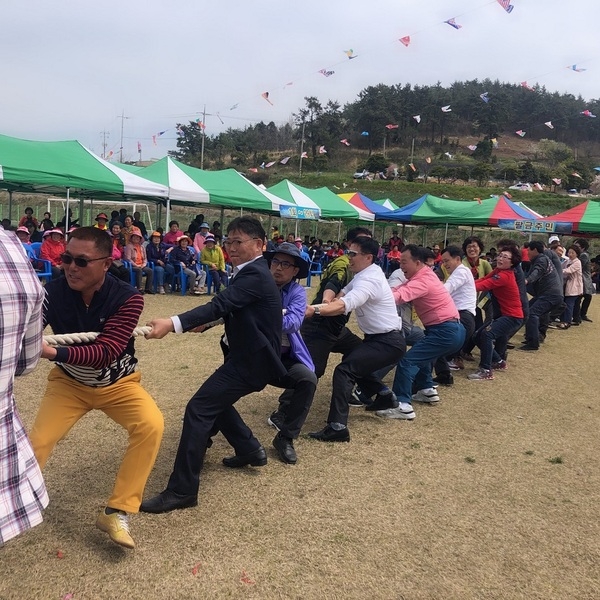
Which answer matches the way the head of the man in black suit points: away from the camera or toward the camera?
toward the camera

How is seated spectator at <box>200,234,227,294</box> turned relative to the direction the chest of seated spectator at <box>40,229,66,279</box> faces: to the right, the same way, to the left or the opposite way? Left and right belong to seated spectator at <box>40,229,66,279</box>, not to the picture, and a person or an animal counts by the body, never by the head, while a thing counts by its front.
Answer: the same way

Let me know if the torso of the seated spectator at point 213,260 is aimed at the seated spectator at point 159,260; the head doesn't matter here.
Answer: no

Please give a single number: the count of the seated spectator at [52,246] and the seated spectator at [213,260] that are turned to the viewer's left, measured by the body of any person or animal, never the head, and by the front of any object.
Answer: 0

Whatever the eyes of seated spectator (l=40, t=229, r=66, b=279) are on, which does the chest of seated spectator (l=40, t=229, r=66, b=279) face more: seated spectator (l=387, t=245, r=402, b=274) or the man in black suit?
the man in black suit

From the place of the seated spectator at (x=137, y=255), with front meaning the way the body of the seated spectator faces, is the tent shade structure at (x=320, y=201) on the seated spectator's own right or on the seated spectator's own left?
on the seated spectator's own left

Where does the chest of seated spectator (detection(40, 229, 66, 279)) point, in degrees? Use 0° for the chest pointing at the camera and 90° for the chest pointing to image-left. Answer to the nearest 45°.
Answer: approximately 315°

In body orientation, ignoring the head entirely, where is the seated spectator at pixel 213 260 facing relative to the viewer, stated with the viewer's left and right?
facing the viewer and to the right of the viewer

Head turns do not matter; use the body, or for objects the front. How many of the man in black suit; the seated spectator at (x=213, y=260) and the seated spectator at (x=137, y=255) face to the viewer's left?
1

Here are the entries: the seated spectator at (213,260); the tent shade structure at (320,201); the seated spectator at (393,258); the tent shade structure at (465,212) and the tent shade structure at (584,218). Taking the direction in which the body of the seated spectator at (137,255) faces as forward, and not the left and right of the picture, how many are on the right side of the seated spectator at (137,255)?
0

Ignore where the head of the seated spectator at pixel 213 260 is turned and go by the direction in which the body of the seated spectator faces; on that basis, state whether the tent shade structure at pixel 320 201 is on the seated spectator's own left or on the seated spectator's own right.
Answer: on the seated spectator's own left

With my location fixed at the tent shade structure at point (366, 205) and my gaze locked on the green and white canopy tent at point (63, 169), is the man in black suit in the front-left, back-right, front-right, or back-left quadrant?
front-left

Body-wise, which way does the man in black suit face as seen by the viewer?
to the viewer's left

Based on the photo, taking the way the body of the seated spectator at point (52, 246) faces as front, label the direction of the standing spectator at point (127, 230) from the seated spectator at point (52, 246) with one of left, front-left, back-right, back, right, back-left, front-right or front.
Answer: left

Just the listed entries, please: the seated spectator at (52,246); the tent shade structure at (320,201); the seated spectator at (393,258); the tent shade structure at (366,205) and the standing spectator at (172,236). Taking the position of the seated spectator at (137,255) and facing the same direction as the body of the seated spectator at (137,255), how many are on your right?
1

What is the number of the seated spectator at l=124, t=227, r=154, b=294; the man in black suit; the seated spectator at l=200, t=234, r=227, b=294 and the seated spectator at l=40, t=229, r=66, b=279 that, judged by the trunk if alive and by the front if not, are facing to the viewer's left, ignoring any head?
1
